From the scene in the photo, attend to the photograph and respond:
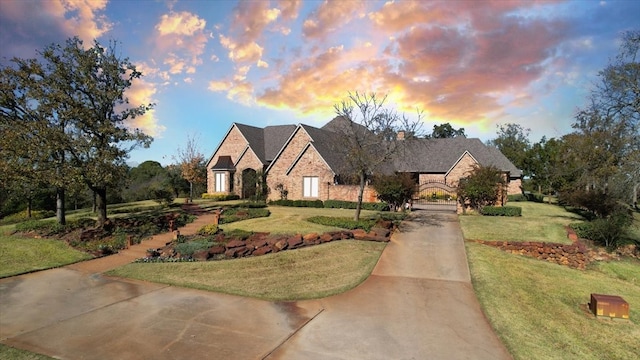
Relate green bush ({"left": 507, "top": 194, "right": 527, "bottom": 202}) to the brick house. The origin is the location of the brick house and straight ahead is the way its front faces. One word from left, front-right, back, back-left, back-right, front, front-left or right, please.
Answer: left

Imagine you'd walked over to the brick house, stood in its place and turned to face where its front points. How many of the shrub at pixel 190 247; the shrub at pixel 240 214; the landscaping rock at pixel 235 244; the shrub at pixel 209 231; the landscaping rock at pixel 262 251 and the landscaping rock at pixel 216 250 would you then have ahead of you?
6

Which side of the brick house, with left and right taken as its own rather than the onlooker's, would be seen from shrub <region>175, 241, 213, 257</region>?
front

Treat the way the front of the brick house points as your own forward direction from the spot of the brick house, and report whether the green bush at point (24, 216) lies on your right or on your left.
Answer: on your right

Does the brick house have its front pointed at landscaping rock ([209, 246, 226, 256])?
yes

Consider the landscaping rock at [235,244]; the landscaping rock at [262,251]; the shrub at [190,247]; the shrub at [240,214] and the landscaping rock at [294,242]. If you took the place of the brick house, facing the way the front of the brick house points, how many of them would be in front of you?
5

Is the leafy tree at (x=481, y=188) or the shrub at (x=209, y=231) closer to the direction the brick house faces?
the shrub

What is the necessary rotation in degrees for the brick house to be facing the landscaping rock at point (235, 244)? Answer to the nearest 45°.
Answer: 0° — it already faces it

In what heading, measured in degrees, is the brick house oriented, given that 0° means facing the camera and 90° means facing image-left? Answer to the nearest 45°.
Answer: approximately 0°

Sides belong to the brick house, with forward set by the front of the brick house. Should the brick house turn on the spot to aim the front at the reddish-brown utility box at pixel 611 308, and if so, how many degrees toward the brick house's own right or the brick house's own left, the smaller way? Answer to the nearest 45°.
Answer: approximately 45° to the brick house's own left

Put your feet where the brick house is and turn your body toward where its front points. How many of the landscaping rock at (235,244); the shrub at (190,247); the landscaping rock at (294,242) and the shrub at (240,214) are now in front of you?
4
